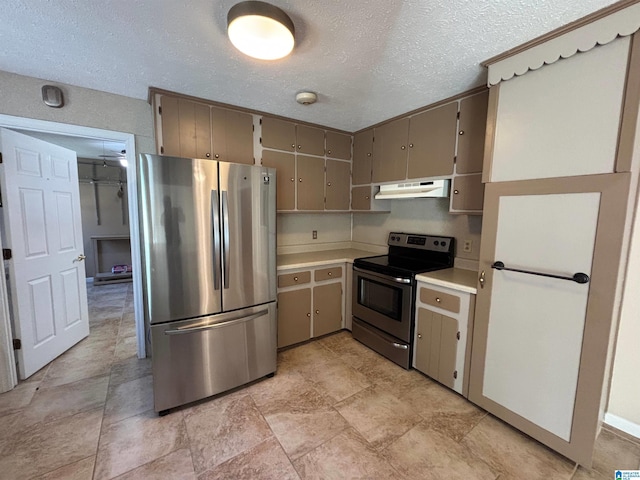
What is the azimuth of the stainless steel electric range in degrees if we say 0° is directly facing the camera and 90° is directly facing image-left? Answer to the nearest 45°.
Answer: approximately 45°

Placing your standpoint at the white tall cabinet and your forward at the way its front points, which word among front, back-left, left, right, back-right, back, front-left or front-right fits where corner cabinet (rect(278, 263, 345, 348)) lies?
front-right

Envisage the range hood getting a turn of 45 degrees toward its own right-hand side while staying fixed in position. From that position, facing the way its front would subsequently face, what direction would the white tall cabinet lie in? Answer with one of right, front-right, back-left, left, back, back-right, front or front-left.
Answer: back-left

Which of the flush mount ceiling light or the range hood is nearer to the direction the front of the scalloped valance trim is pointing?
the flush mount ceiling light

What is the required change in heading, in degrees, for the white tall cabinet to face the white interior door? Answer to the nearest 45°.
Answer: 0° — it already faces it
